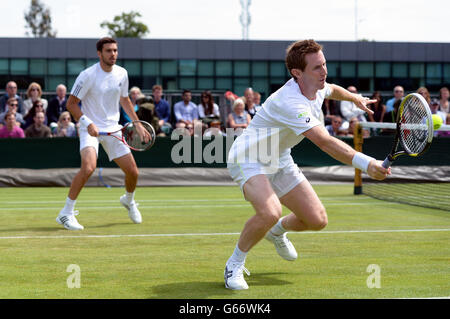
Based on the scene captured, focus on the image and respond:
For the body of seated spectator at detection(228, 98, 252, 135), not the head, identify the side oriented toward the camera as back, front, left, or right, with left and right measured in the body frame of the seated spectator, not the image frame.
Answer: front

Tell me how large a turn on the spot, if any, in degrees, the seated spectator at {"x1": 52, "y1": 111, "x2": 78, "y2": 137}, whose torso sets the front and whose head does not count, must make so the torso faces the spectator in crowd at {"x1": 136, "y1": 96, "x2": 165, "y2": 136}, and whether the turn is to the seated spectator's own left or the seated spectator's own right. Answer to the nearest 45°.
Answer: approximately 45° to the seated spectator's own left

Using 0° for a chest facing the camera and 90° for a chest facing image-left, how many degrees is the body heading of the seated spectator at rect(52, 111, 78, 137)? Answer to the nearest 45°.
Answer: approximately 0°

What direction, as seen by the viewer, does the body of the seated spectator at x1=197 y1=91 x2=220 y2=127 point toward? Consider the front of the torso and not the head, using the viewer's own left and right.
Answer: facing the viewer

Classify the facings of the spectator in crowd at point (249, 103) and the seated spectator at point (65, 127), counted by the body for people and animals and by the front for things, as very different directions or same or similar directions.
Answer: same or similar directions

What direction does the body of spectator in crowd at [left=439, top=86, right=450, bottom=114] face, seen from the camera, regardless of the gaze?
toward the camera

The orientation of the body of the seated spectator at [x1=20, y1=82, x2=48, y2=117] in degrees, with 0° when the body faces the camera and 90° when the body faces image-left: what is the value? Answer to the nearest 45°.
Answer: approximately 0°

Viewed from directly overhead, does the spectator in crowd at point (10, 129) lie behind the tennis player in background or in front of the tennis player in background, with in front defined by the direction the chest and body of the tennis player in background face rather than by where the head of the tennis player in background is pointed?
behind

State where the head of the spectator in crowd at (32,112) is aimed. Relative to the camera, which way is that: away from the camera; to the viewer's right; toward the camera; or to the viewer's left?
toward the camera

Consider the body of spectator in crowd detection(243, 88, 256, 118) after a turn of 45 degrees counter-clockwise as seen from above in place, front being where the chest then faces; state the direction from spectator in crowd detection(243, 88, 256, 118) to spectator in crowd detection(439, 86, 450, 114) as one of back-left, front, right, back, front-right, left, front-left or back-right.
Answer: front-left

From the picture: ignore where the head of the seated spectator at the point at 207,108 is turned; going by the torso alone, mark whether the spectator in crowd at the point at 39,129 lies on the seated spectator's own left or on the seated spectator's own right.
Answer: on the seated spectator's own right

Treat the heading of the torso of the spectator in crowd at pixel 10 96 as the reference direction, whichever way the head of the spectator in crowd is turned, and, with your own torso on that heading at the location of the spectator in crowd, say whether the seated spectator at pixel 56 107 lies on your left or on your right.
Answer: on your left

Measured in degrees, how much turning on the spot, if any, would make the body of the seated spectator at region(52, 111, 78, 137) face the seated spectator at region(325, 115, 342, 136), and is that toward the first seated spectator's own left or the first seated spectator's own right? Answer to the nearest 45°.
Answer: approximately 90° to the first seated spectator's own left

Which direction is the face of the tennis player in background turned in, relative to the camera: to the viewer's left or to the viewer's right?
to the viewer's right
